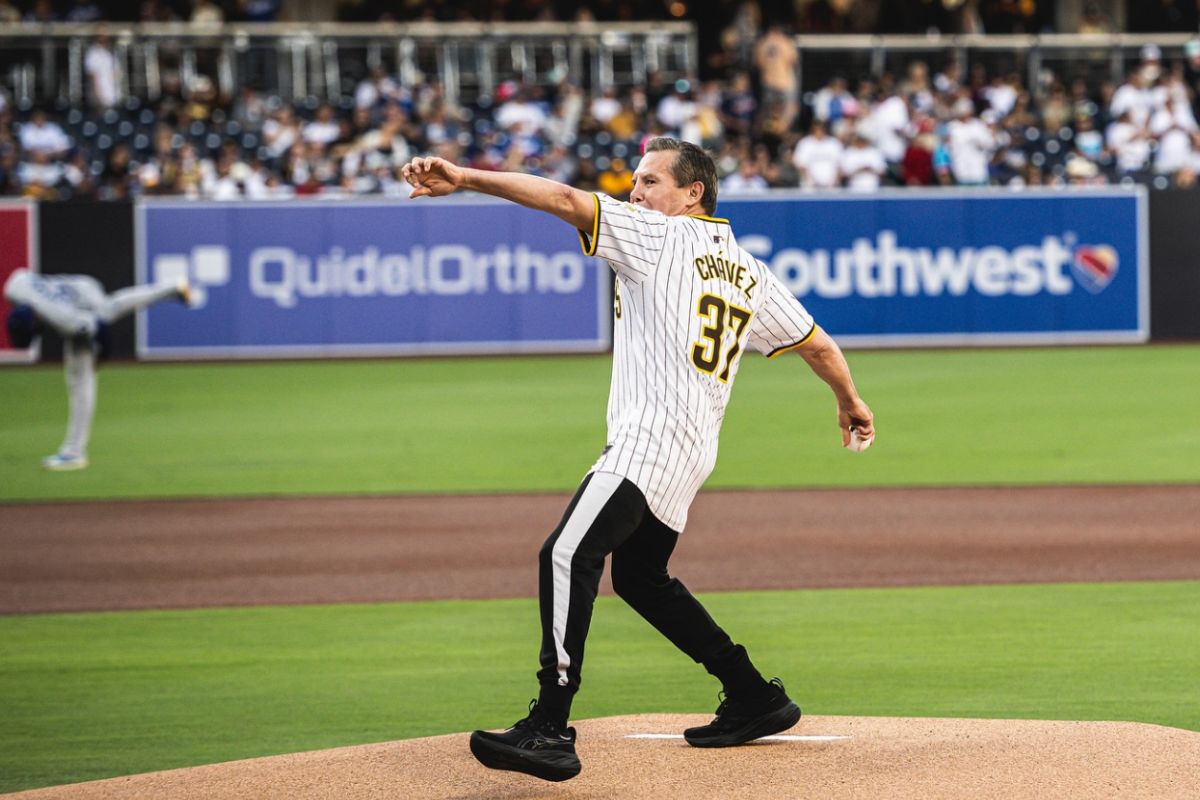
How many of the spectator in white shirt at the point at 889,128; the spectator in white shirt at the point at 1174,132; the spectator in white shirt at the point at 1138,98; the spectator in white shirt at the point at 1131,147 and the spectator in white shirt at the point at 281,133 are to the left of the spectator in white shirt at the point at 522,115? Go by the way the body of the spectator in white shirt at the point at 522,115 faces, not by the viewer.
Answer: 4

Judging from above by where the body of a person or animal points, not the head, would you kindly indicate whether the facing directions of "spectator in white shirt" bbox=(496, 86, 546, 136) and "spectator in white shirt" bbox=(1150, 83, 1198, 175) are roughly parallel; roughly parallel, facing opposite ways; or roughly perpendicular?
roughly parallel

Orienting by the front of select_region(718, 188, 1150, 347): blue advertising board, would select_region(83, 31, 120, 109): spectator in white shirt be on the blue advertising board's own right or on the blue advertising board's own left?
on the blue advertising board's own right

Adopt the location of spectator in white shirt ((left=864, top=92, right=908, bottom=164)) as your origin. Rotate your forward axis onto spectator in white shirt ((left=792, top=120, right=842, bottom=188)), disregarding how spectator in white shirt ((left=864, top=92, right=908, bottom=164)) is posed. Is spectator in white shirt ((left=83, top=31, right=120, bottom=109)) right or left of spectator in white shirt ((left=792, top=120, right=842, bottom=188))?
right

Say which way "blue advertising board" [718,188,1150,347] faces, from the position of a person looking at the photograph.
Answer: facing the viewer

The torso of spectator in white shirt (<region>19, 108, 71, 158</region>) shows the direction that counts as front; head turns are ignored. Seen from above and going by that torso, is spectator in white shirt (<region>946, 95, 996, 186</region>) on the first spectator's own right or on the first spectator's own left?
on the first spectator's own left

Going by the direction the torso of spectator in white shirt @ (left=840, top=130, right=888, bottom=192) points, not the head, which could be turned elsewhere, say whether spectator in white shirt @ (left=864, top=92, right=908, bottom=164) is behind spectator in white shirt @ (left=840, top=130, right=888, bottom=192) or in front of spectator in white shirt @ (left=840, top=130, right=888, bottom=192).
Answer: behind

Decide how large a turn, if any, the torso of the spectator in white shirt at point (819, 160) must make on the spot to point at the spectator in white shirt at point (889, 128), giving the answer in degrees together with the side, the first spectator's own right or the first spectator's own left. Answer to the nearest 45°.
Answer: approximately 135° to the first spectator's own left

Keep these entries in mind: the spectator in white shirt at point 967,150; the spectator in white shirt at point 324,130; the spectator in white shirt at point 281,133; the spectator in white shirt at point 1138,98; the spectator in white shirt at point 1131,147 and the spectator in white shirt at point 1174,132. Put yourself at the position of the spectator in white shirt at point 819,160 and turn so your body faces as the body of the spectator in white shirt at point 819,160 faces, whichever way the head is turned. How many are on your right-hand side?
2

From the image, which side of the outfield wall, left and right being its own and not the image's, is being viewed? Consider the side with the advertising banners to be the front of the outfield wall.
front

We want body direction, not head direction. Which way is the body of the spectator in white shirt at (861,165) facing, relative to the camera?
toward the camera

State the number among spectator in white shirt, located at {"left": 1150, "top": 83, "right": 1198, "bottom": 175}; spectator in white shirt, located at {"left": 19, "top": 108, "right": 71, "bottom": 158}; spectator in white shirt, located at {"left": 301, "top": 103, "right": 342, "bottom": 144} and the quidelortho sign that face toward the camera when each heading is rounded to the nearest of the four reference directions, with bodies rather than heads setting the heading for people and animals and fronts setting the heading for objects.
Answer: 4

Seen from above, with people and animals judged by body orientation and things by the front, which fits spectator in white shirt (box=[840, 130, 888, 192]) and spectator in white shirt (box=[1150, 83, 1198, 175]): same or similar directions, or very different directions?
same or similar directions
